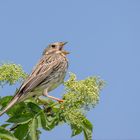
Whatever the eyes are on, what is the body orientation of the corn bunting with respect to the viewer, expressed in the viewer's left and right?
facing to the right of the viewer
